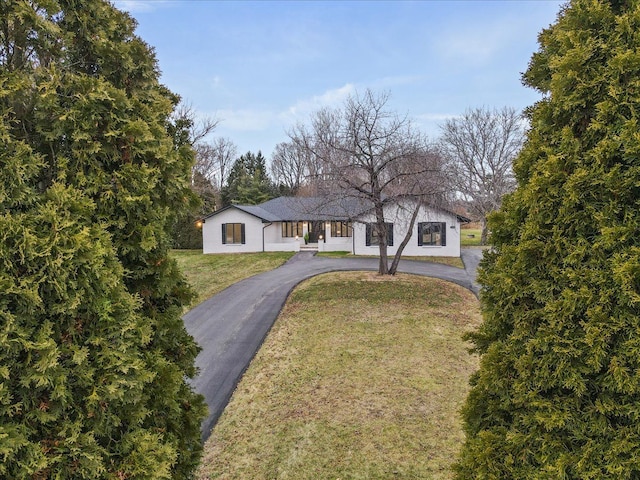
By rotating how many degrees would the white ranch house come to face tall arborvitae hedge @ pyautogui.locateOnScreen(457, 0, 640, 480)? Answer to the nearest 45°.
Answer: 0° — it already faces it

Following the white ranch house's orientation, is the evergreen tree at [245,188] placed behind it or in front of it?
behind

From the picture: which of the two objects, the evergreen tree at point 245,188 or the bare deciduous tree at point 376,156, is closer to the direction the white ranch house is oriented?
the bare deciduous tree

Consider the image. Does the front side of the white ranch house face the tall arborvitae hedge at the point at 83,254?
yes

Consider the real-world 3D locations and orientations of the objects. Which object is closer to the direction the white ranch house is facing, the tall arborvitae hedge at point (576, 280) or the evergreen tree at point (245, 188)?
the tall arborvitae hedge

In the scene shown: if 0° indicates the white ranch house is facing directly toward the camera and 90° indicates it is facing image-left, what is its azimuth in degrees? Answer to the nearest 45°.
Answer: approximately 0°

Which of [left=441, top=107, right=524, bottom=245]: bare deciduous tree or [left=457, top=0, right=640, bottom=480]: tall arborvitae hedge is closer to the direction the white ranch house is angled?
the tall arborvitae hedge

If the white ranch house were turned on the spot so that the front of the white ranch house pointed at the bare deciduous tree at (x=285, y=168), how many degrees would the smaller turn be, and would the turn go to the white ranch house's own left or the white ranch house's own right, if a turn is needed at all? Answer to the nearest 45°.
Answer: approximately 180°

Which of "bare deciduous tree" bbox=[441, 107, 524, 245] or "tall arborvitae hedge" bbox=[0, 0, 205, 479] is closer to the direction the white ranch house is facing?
the tall arborvitae hedge

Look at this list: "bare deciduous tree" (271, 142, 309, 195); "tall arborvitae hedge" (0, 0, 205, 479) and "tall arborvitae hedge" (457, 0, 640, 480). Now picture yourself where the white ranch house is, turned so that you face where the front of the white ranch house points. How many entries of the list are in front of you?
2

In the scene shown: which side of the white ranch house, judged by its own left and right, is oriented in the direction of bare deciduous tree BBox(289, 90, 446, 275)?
front
